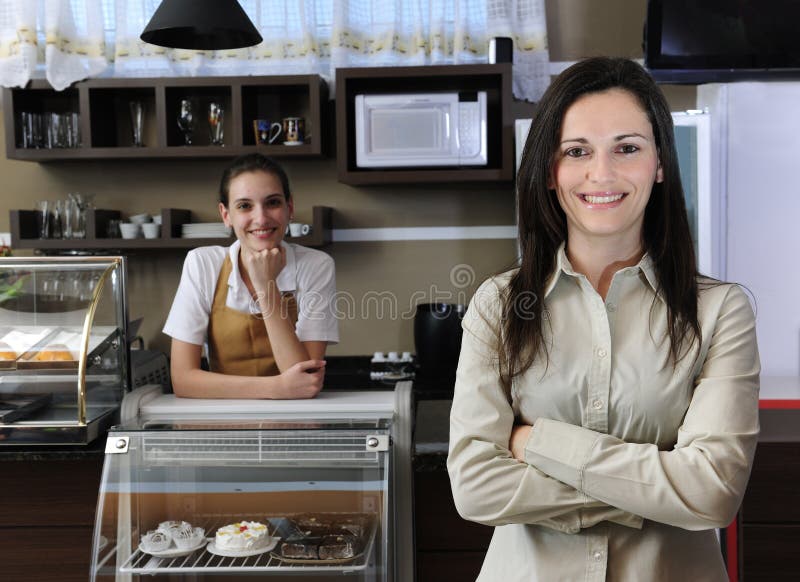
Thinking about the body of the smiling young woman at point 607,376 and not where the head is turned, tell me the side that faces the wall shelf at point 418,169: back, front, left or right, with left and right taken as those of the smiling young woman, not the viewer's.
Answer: back

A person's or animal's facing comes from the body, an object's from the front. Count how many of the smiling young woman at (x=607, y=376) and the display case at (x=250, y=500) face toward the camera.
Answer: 2

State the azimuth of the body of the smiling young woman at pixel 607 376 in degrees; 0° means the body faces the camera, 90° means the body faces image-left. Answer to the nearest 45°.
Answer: approximately 0°

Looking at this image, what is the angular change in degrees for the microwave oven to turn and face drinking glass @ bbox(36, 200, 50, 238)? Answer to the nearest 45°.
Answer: approximately 90° to its right

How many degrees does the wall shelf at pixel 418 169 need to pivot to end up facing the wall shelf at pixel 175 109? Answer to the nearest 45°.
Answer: approximately 90° to its right

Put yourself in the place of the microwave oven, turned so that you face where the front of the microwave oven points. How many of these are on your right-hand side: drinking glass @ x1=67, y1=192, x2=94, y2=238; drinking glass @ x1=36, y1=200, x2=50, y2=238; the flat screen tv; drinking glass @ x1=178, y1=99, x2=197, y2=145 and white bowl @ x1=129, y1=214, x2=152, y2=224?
4

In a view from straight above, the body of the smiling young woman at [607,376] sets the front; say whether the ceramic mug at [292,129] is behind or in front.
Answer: behind

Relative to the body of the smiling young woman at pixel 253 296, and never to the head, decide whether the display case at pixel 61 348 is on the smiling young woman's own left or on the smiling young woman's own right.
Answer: on the smiling young woman's own right

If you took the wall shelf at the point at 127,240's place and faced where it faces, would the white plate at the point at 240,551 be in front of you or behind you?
in front

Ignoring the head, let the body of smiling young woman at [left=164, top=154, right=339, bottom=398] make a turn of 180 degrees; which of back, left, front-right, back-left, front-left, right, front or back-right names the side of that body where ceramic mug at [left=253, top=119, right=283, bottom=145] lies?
front

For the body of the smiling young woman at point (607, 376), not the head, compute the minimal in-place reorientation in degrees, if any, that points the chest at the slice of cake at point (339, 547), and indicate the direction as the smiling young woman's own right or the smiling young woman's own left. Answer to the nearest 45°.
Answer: approximately 135° to the smiling young woman's own right
